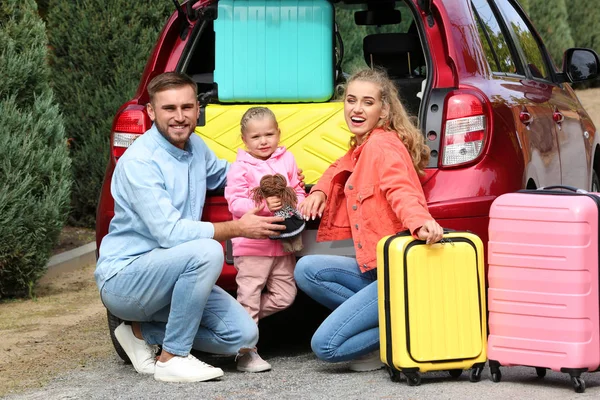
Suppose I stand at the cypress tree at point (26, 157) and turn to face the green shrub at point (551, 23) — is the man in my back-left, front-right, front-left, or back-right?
back-right

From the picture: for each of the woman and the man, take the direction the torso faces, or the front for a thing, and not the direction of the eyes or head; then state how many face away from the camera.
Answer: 0

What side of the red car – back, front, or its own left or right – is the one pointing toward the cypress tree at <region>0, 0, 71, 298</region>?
left

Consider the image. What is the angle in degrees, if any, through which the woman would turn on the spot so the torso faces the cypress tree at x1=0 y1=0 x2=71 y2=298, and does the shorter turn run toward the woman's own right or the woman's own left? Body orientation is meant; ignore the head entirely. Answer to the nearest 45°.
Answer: approximately 90° to the woman's own right

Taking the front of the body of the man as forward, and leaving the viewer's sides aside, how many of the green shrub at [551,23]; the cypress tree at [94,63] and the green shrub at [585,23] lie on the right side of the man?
0

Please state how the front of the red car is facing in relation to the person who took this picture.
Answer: facing away from the viewer and to the right of the viewer

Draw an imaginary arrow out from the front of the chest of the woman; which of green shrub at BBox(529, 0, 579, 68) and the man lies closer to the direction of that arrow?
the man

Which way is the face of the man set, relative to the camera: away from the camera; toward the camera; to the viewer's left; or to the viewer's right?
toward the camera

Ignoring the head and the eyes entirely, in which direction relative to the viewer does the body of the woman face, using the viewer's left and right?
facing the viewer and to the left of the viewer

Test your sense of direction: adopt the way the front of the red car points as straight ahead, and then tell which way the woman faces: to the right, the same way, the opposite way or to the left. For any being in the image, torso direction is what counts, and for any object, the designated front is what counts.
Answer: the opposite way
